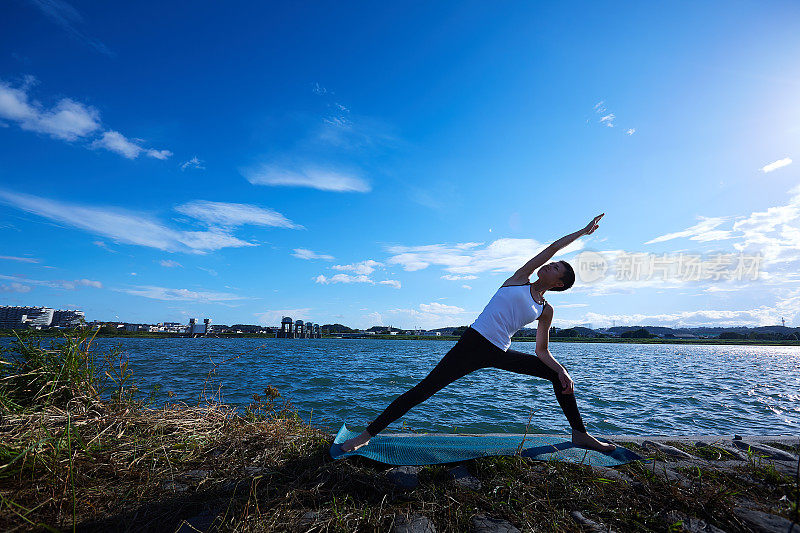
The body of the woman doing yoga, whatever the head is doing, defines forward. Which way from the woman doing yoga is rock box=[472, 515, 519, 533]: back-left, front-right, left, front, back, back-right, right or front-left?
front

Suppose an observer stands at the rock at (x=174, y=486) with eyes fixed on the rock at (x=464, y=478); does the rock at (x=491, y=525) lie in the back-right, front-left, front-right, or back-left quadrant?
front-right

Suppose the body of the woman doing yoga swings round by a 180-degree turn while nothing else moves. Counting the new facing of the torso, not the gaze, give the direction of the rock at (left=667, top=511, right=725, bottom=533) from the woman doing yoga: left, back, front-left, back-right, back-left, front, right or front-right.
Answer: back-right

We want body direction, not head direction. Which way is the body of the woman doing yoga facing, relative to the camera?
toward the camera

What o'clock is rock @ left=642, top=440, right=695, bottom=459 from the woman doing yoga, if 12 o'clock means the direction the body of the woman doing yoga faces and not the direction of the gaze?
The rock is roughly at 8 o'clock from the woman doing yoga.

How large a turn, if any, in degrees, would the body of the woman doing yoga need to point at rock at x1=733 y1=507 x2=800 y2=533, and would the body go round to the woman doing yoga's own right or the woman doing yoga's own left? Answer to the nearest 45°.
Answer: approximately 45° to the woman doing yoga's own left

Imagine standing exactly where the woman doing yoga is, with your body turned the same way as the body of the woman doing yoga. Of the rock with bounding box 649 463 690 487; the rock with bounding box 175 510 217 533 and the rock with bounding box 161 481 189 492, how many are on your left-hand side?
1

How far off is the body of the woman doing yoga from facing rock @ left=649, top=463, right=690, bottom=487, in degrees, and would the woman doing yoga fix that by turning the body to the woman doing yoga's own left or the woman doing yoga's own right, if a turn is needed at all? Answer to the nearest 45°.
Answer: approximately 90° to the woman doing yoga's own left

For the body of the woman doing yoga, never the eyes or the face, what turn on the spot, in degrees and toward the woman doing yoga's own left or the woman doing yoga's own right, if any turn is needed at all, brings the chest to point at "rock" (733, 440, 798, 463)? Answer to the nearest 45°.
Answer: approximately 135° to the woman doing yoga's own left
